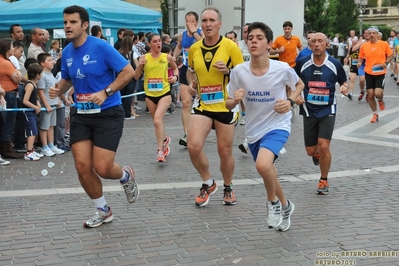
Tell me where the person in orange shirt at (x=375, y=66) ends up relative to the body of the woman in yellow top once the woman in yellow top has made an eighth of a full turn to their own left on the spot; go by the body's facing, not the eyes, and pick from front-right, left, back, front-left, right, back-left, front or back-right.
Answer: left

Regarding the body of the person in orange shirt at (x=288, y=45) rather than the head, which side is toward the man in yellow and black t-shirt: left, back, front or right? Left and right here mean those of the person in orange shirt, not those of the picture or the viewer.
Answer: front

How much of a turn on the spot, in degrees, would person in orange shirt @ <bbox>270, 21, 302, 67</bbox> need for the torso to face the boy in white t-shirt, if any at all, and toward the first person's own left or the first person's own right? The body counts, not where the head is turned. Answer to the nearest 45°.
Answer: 0° — they already face them

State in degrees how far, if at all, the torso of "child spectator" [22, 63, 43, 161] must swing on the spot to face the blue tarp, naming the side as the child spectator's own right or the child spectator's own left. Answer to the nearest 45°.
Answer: approximately 90° to the child spectator's own left

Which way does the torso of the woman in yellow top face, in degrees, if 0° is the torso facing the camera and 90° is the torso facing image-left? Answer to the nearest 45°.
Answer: approximately 0°

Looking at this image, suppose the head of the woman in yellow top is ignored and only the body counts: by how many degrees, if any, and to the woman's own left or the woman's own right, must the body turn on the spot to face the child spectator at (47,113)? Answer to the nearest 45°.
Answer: approximately 90° to the woman's own right

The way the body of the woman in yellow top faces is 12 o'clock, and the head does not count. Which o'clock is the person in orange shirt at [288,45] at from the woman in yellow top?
The person in orange shirt is roughly at 7 o'clock from the woman in yellow top.

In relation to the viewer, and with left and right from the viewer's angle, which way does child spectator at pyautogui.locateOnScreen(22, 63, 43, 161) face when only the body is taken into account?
facing to the right of the viewer

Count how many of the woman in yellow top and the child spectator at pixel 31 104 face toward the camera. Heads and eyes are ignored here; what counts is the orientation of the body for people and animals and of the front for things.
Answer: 1

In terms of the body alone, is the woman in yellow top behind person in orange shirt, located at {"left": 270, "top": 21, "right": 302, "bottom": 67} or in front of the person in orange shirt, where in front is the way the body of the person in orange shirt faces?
in front

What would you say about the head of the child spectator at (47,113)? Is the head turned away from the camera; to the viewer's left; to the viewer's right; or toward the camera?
to the viewer's right
